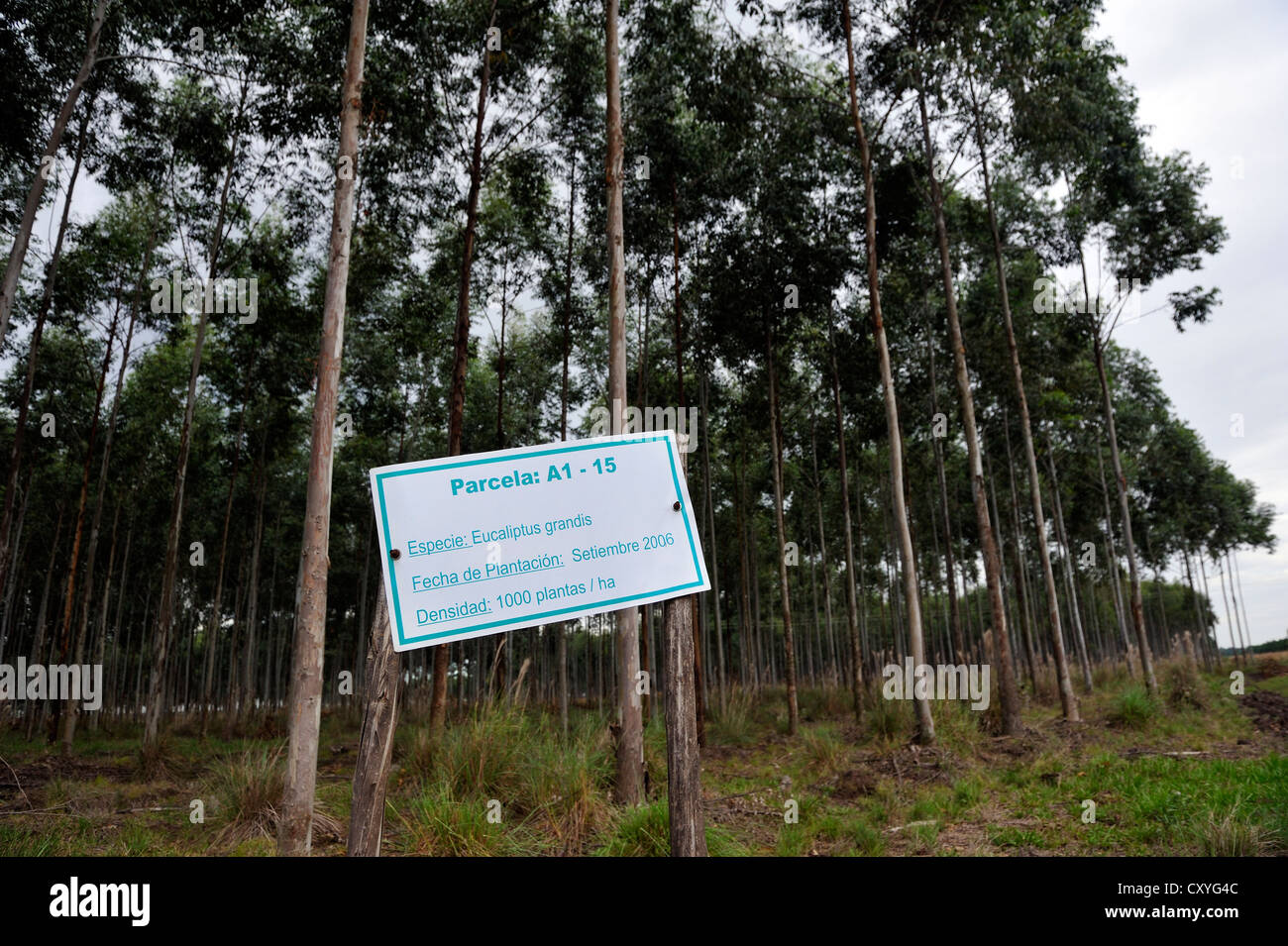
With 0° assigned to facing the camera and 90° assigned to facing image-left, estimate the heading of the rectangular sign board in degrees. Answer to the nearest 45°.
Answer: approximately 0°
